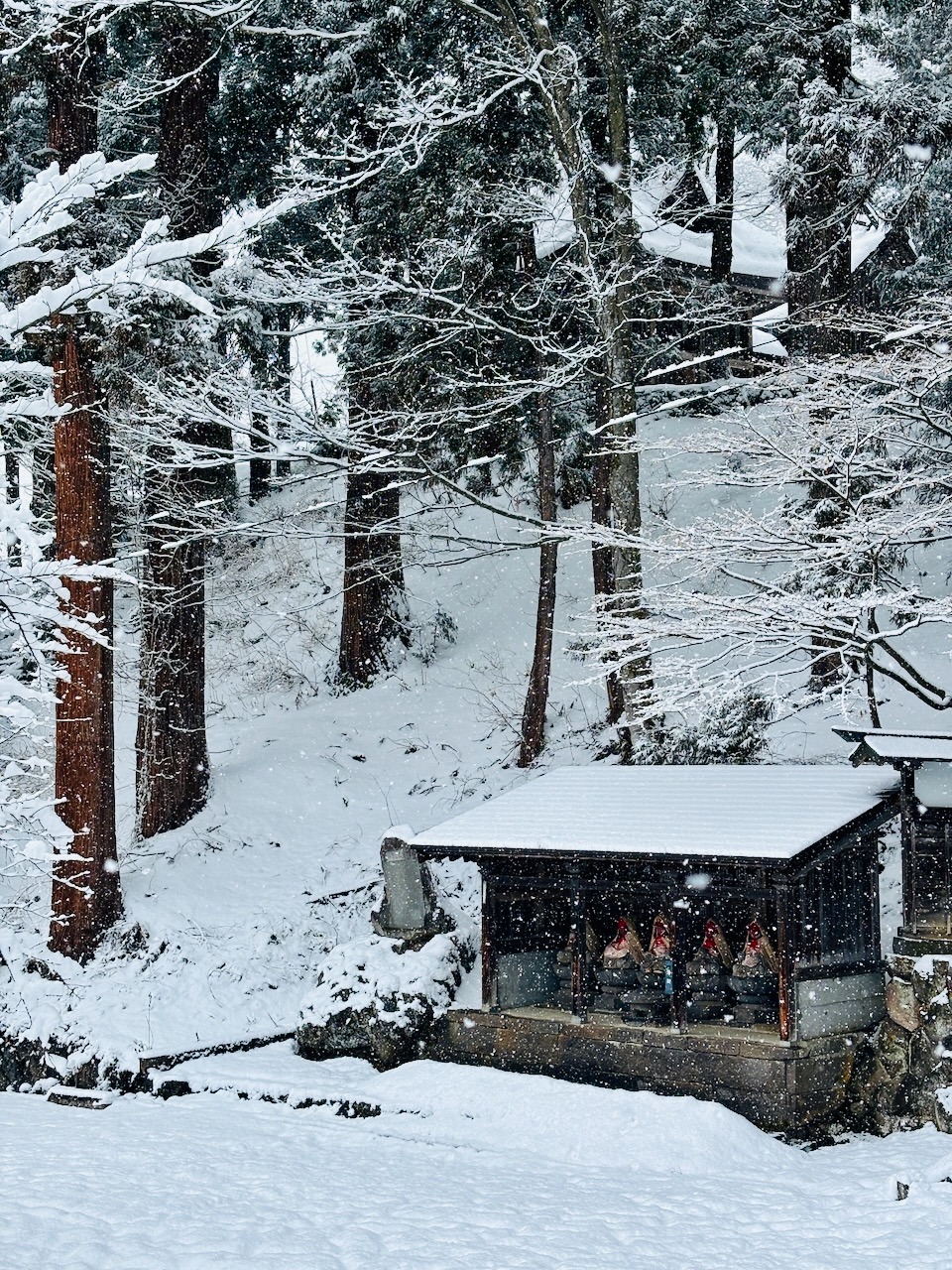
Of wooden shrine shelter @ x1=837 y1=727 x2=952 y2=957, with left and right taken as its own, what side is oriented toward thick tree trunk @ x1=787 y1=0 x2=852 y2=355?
back

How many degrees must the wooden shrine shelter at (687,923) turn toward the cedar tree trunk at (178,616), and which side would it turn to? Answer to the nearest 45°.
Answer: approximately 90° to its right

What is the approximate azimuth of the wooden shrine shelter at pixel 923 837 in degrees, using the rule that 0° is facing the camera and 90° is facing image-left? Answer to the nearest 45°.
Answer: approximately 0°

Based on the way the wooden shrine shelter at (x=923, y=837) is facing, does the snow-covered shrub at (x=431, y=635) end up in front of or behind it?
behind

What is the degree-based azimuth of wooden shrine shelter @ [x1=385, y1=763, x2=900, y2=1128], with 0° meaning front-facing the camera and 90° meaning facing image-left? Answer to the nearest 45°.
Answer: approximately 45°

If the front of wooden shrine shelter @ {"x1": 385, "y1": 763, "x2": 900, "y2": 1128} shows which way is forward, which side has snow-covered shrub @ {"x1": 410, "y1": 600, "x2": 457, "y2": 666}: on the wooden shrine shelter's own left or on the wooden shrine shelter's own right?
on the wooden shrine shelter's own right
